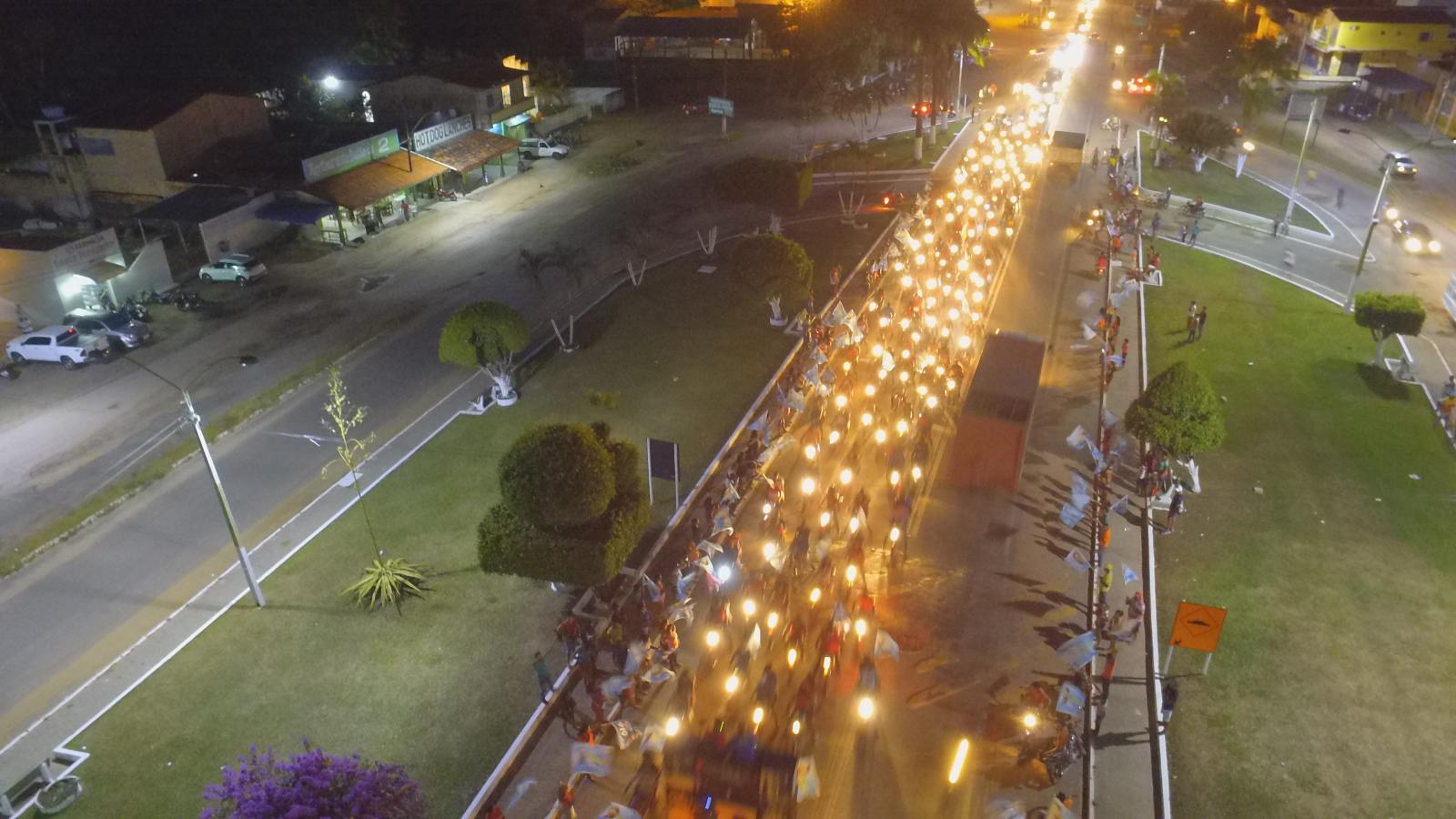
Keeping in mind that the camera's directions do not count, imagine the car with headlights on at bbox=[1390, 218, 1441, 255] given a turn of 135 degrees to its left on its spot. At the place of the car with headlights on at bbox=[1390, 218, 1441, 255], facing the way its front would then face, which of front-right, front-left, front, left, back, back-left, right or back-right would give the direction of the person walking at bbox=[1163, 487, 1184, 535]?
back

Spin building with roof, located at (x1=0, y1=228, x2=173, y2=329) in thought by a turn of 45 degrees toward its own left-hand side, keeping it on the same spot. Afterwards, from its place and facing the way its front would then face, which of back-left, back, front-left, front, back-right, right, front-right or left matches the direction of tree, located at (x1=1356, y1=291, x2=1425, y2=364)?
front-right

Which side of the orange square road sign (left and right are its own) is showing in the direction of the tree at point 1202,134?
back

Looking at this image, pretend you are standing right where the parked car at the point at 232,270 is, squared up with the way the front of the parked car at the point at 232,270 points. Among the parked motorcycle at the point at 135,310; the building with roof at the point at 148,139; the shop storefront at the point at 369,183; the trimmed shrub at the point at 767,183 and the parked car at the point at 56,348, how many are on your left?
2

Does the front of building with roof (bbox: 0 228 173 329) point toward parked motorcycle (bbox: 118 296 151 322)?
yes

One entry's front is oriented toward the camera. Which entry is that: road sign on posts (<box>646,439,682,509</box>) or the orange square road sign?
the orange square road sign

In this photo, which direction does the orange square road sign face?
toward the camera

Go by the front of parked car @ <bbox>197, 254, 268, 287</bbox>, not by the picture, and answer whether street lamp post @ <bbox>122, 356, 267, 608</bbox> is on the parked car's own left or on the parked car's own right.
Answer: on the parked car's own left

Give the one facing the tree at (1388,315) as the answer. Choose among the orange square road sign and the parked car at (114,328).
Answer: the parked car

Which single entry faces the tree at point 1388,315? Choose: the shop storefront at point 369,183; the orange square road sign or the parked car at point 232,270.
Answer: the shop storefront

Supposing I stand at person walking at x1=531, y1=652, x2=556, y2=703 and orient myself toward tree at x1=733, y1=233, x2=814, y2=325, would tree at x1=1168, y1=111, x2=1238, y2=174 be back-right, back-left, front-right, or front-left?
front-right

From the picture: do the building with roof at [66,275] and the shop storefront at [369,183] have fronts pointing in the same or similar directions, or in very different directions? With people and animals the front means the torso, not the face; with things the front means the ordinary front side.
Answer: same or similar directions

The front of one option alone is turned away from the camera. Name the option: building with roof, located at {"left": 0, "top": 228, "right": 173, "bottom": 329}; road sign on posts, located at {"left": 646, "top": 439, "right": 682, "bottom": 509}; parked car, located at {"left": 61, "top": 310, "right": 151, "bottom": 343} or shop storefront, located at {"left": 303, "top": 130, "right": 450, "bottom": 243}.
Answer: the road sign on posts

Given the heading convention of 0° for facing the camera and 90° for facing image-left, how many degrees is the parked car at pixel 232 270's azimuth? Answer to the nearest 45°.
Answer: approximately 135°

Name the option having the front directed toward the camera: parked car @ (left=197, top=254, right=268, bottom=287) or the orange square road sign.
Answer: the orange square road sign

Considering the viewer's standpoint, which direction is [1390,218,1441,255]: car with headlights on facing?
facing the viewer and to the right of the viewer
